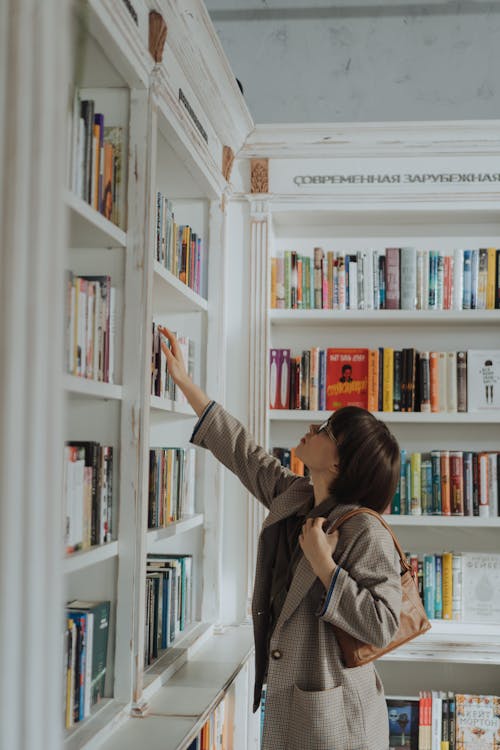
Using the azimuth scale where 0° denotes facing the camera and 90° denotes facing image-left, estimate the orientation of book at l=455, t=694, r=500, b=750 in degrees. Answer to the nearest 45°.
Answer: approximately 0°

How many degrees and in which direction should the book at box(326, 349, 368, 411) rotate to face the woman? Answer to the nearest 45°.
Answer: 0° — it already faces them

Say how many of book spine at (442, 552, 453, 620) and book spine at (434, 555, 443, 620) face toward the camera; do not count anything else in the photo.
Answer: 2

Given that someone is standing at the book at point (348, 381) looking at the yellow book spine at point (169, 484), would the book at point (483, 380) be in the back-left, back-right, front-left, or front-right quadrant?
back-left

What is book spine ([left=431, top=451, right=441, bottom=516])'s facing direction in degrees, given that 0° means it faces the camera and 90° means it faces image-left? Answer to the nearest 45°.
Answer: approximately 0°
